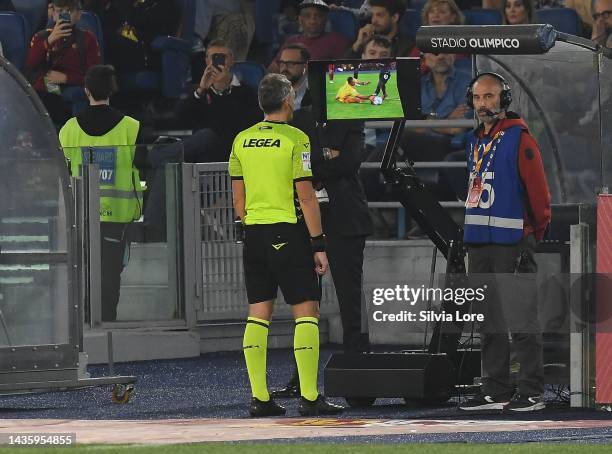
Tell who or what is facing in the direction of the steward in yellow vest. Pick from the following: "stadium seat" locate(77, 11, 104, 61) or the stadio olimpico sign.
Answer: the stadium seat

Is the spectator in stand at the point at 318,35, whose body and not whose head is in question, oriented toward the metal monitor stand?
yes

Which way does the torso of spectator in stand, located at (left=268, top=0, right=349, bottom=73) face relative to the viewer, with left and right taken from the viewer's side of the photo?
facing the viewer

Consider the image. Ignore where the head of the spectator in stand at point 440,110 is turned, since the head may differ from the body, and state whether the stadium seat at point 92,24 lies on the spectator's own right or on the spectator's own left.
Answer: on the spectator's own right

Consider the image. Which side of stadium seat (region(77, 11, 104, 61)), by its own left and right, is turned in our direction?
front

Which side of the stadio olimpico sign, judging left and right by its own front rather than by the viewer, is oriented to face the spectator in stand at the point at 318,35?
back

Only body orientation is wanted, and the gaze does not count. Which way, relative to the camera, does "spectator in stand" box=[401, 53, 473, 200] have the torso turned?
toward the camera

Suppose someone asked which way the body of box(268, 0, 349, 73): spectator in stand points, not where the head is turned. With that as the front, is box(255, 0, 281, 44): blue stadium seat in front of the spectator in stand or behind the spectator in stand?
behind

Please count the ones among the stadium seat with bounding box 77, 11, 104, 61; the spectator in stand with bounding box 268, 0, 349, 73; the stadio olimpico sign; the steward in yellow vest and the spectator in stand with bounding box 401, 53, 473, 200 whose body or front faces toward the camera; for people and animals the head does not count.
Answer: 4

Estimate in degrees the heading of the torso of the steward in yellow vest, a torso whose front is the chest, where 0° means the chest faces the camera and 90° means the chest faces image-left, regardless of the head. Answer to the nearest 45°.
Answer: approximately 180°

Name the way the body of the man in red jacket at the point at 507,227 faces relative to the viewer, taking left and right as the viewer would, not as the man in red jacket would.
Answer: facing the viewer and to the left of the viewer

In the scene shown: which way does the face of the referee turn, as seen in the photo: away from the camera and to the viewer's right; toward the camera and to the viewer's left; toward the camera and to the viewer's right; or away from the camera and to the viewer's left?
away from the camera and to the viewer's right
